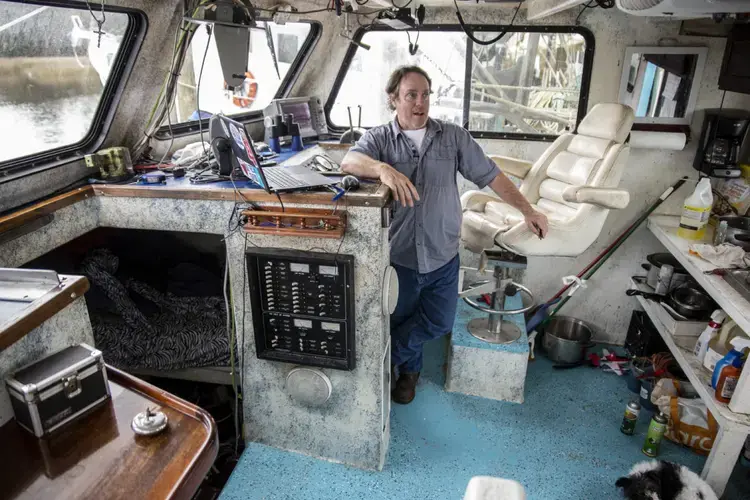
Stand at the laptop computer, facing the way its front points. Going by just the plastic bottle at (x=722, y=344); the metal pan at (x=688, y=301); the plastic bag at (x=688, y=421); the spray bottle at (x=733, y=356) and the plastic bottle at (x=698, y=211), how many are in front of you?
5

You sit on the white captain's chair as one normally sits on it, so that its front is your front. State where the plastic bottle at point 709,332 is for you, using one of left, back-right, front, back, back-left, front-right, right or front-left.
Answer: left

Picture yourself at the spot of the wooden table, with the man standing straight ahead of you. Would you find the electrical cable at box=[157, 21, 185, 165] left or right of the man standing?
left

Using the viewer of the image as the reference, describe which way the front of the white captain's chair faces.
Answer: facing the viewer and to the left of the viewer

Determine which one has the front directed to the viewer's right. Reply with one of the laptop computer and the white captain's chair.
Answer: the laptop computer

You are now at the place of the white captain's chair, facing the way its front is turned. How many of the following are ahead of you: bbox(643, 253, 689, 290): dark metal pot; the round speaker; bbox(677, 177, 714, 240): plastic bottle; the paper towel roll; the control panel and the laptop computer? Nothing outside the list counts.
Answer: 3

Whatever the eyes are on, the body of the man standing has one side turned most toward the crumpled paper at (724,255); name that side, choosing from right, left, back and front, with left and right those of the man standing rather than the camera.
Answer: left

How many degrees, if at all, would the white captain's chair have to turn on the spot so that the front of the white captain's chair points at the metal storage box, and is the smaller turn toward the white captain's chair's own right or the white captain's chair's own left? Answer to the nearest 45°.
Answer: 0° — it already faces it

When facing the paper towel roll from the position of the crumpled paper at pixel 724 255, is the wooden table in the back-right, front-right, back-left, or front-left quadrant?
back-left

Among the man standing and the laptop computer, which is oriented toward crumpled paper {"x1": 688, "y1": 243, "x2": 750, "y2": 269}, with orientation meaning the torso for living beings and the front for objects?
the laptop computer

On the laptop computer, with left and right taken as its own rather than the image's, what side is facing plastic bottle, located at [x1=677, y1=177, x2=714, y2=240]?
front

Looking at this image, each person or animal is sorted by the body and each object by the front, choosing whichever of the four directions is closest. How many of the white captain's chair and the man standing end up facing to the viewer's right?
0

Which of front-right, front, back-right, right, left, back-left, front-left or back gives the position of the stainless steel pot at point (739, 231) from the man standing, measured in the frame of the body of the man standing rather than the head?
left

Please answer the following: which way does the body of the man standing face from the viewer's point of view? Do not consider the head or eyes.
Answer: toward the camera

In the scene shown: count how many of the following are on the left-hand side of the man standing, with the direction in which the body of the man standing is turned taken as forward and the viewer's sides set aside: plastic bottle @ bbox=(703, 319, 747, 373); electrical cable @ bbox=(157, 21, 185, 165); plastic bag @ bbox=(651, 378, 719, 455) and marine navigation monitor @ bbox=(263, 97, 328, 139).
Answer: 2

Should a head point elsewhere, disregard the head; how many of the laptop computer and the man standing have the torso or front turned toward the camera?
1

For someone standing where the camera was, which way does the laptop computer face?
facing to the right of the viewer
